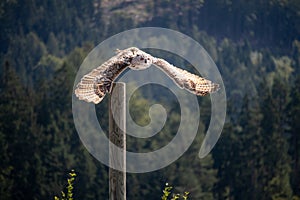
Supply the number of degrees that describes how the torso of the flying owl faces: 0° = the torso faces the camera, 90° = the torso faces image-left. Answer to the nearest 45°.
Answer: approximately 315°
